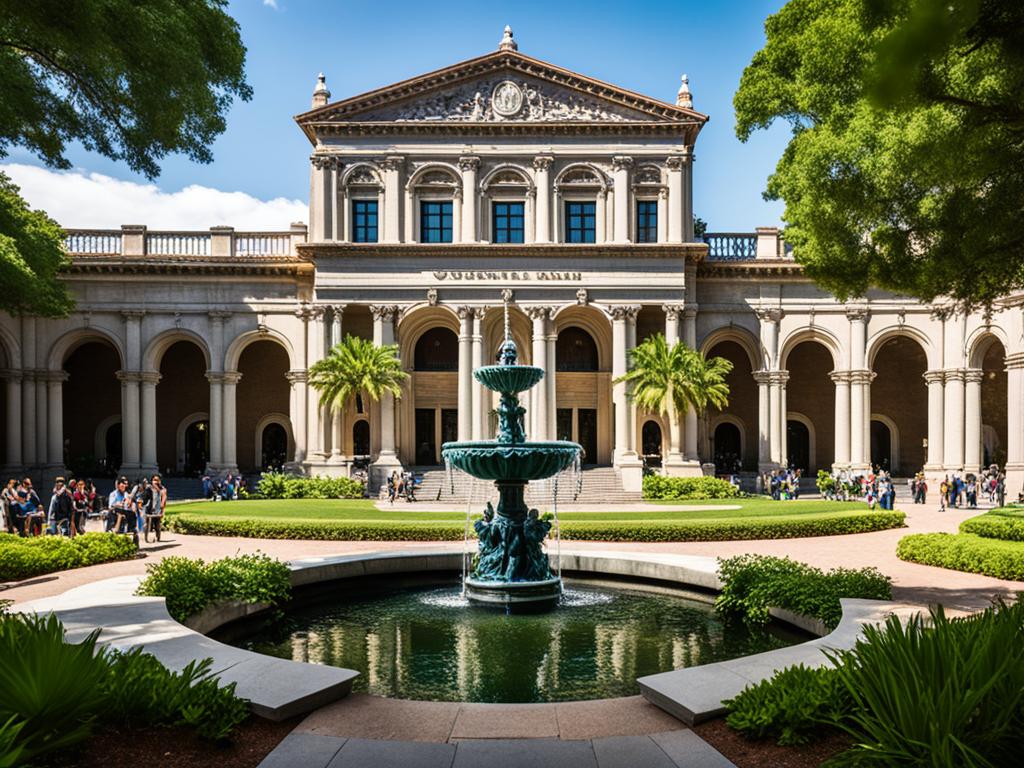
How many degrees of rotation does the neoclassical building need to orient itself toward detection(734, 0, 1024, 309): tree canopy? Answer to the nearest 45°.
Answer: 0° — it already faces it

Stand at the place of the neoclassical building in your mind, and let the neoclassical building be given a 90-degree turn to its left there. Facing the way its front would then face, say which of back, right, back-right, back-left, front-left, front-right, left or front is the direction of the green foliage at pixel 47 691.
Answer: right

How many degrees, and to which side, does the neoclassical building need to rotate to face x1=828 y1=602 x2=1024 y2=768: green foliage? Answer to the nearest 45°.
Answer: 0° — it already faces it

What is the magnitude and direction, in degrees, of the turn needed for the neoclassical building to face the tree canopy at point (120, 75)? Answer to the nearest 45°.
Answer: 0° — it already faces it

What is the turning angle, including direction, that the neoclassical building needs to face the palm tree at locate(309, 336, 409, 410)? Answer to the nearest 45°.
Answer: approximately 45° to its right

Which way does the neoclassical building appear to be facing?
toward the camera

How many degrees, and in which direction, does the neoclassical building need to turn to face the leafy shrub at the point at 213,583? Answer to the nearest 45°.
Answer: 0° — it already faces it

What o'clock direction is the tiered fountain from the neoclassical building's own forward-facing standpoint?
The tiered fountain is roughly at 12 o'clock from the neoclassical building.

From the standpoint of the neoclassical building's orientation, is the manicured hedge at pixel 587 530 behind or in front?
in front

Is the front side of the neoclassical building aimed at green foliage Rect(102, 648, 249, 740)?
yes

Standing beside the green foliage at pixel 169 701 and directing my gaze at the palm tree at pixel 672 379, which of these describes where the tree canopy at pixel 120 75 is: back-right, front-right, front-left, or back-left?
front-left

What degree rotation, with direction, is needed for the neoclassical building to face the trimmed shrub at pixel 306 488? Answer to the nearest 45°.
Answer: approximately 45° to its right

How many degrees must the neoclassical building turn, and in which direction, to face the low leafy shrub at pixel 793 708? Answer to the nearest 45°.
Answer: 0° — it already faces it

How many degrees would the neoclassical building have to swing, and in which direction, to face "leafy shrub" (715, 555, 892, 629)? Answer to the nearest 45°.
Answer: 0° — it already faces it
